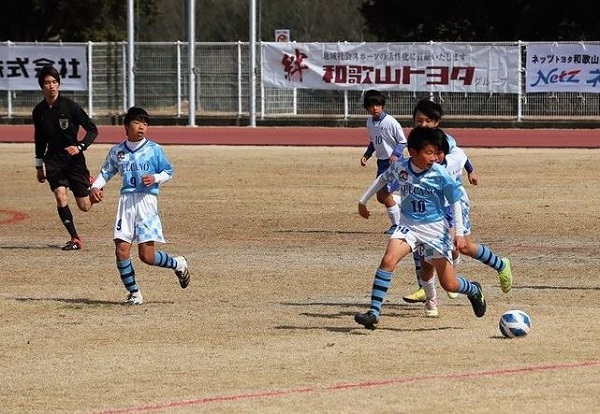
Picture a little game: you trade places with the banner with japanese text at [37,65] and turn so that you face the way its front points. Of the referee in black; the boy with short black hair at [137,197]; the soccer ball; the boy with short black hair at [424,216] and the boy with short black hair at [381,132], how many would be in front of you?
5

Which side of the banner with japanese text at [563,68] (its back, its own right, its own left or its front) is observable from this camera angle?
front

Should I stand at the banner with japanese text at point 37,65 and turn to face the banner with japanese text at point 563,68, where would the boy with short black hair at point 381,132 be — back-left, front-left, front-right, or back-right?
front-right

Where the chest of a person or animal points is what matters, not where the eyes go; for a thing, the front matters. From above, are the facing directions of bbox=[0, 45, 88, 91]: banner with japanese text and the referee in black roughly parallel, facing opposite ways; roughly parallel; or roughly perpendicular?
roughly parallel

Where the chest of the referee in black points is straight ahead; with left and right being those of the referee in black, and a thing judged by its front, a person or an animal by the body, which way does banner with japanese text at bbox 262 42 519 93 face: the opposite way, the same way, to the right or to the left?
the same way

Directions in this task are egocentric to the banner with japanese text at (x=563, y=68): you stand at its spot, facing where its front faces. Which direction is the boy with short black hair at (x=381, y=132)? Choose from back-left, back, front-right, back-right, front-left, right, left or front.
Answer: front

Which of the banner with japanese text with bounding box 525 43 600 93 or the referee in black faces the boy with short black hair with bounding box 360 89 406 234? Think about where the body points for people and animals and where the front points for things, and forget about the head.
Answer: the banner with japanese text

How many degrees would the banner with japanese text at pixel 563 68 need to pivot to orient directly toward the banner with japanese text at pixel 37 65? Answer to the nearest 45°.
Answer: approximately 90° to its right

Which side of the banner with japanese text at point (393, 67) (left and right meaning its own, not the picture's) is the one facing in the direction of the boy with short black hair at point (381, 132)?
front

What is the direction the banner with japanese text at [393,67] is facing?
toward the camera

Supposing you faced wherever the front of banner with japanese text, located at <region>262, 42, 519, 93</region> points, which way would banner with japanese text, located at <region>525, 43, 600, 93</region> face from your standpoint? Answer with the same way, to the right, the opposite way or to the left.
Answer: the same way

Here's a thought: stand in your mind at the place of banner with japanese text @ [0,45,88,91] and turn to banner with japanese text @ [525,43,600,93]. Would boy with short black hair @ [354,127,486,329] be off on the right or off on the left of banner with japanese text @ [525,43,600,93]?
right

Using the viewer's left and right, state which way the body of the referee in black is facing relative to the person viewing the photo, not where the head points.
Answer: facing the viewer

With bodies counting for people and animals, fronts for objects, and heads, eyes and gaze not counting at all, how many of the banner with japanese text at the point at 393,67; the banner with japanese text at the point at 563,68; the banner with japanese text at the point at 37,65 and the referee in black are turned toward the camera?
4

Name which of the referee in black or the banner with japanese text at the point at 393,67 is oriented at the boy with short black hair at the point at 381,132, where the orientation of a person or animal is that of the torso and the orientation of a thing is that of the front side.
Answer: the banner with japanese text

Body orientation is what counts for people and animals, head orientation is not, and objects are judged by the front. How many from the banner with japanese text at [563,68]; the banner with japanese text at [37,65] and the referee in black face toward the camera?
3

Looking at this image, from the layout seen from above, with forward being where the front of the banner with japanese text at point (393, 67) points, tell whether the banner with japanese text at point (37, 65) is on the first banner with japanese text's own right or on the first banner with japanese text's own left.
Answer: on the first banner with japanese text's own right

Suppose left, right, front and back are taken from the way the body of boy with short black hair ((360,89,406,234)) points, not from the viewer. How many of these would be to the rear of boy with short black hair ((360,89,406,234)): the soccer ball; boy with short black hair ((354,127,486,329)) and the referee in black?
0
